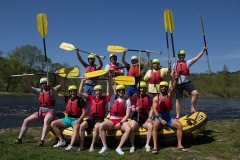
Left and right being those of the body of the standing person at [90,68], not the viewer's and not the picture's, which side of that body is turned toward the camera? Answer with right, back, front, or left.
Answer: front

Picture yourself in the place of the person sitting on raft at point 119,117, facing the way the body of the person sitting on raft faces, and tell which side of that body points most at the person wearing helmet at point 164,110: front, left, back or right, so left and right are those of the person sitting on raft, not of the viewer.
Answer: left

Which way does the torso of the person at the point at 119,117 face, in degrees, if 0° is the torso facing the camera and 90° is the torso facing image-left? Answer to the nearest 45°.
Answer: approximately 0°

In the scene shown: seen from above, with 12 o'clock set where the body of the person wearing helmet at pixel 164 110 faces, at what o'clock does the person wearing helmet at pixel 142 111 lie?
the person wearing helmet at pixel 142 111 is roughly at 4 o'clock from the person wearing helmet at pixel 164 110.

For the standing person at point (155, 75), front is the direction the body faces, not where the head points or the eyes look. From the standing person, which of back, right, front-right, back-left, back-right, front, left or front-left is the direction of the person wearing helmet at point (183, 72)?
left

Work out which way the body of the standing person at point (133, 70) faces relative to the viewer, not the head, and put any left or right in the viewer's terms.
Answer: facing the viewer

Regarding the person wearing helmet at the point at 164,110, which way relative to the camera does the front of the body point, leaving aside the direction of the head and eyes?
toward the camera

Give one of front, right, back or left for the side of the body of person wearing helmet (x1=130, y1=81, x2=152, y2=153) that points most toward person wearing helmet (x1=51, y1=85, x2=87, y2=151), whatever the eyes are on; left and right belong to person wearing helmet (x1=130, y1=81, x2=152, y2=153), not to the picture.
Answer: right

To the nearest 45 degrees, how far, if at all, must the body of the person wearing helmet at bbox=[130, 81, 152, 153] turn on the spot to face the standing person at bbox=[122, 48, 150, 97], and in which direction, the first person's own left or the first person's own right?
approximately 180°
